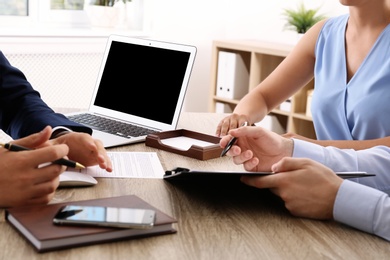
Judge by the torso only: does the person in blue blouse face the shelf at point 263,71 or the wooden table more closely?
the wooden table

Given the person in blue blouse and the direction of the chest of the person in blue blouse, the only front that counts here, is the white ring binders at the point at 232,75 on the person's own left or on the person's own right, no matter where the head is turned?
on the person's own right

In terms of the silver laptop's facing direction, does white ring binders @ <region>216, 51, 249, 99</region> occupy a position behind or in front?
behind

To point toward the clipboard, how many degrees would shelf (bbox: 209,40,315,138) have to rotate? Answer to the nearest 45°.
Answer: approximately 45° to its left

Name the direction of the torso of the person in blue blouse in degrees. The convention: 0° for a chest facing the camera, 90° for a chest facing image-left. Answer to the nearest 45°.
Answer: approximately 45°

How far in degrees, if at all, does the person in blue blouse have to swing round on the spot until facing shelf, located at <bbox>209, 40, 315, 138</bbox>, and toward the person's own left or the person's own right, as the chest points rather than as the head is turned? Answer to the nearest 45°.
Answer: approximately 135° to the person's own right
